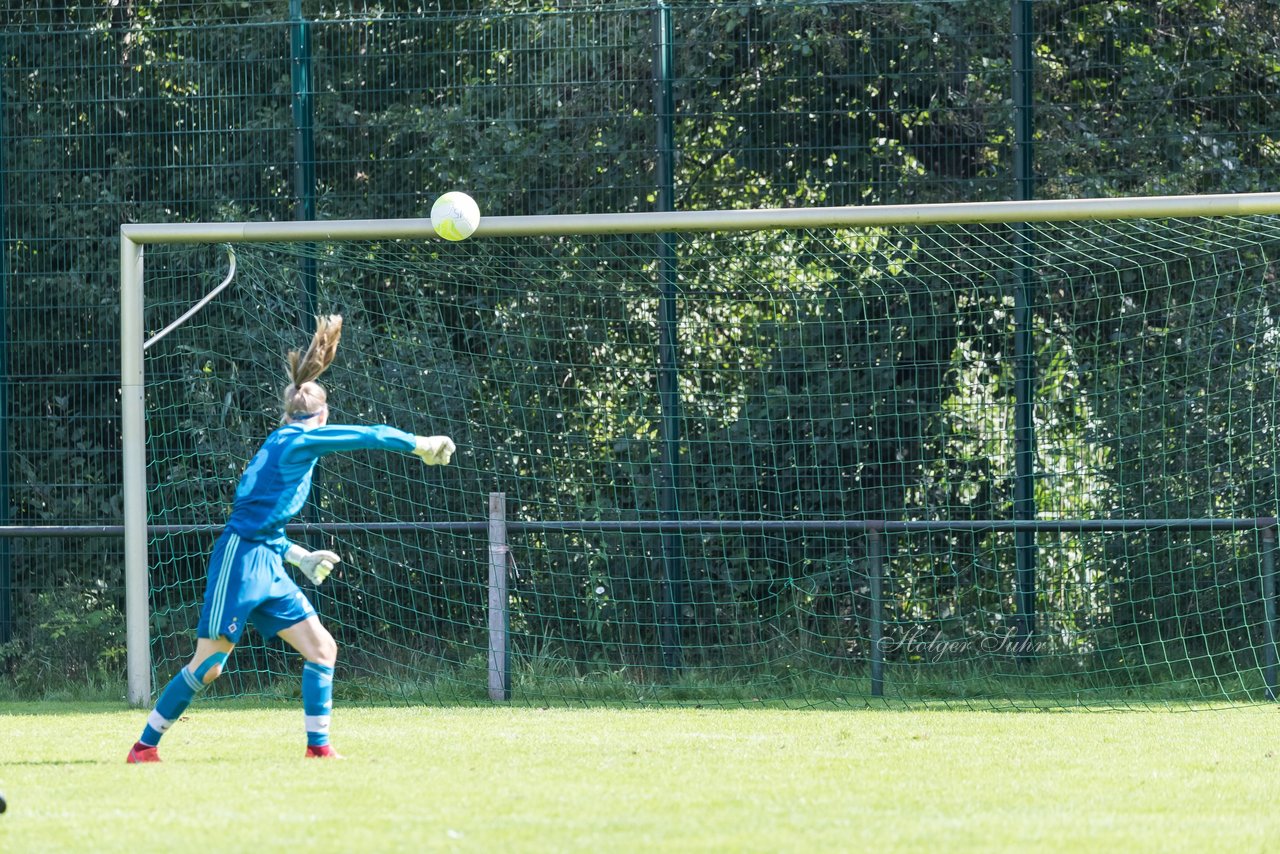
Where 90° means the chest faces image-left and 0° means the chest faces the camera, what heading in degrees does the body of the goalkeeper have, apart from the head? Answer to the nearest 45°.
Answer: approximately 225°

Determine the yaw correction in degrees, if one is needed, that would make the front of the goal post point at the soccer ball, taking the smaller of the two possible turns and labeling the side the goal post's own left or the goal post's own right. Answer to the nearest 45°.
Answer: approximately 45° to the goal post's own right

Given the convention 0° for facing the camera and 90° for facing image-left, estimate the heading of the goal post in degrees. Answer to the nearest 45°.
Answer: approximately 0°

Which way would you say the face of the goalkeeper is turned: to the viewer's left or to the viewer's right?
to the viewer's right

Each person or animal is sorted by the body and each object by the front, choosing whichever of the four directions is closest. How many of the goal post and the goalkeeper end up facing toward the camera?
1

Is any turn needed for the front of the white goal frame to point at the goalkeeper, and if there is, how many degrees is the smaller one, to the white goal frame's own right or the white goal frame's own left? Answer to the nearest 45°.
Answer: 0° — it already faces them

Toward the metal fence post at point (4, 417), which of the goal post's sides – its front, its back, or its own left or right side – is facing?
right
